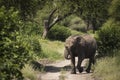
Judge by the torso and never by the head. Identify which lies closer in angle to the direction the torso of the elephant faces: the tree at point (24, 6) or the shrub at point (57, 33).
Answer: the tree

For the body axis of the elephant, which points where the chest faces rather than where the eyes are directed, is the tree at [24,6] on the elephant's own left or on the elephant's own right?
on the elephant's own right

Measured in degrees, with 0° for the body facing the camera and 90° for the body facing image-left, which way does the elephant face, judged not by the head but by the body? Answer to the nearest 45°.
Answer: approximately 45°

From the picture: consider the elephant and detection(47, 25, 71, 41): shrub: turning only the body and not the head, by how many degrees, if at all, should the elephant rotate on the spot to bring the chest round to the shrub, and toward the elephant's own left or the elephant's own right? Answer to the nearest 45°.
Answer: approximately 135° to the elephant's own right

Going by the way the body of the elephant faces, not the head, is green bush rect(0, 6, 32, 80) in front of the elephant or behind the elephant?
in front
